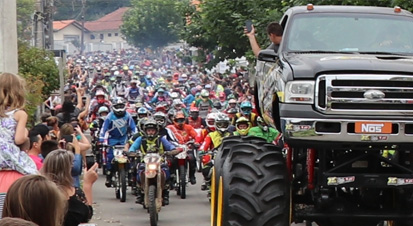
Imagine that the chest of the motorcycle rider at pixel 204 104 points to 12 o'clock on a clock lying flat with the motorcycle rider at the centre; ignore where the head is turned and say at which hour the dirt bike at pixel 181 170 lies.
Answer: The dirt bike is roughly at 12 o'clock from the motorcycle rider.

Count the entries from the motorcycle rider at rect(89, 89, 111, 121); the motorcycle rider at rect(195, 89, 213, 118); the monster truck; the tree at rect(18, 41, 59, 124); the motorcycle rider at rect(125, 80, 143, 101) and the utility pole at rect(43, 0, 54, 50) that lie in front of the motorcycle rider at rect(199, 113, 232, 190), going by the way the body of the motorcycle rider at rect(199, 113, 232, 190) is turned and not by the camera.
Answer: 1

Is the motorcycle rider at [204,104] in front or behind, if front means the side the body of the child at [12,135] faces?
in front

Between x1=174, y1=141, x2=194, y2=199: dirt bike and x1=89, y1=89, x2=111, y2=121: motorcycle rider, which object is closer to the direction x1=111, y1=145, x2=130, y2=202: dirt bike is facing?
the dirt bike

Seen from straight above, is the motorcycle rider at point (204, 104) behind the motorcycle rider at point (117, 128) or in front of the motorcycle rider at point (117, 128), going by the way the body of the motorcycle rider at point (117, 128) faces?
behind

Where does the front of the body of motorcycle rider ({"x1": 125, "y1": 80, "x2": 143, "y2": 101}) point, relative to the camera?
toward the camera

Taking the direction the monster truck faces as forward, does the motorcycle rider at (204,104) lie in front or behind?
behind

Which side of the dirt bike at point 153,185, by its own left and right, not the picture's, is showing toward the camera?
front

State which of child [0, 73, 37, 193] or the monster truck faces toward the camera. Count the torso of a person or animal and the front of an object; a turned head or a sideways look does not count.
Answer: the monster truck

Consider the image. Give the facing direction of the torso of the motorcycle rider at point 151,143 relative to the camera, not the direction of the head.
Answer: toward the camera

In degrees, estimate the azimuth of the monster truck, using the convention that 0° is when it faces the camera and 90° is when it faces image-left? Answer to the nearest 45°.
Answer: approximately 0°

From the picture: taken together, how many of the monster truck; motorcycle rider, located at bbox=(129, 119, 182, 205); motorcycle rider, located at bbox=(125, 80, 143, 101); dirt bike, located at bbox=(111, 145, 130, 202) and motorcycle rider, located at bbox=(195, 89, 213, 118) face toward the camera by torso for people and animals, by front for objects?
5

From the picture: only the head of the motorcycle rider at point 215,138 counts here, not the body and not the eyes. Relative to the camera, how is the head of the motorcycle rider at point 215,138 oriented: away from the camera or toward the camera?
toward the camera

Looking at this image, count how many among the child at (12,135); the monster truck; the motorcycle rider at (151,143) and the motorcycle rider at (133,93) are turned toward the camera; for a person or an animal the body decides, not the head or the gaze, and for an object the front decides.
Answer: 3
